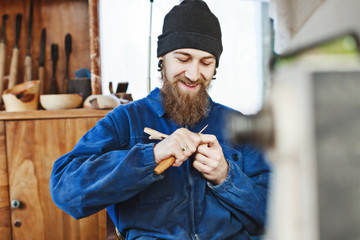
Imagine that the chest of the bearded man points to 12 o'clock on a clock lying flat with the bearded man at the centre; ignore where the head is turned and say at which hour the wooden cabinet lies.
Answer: The wooden cabinet is roughly at 4 o'clock from the bearded man.

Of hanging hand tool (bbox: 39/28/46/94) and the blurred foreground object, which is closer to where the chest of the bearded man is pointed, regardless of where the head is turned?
the blurred foreground object

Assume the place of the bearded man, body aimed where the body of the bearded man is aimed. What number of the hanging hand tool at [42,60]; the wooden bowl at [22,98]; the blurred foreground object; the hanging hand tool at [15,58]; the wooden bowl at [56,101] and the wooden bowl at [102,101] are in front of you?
1

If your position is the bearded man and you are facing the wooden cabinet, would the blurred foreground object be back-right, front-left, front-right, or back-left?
back-left

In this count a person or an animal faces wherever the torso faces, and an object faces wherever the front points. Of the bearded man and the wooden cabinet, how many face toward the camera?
2

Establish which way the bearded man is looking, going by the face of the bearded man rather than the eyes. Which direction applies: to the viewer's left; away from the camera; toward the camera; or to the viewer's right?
toward the camera

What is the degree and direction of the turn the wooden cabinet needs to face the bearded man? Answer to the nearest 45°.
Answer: approximately 45° to its left

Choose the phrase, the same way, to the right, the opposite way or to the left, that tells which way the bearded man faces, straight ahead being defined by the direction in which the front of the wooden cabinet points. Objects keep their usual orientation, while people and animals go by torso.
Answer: the same way

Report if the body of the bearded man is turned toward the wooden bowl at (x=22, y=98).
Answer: no

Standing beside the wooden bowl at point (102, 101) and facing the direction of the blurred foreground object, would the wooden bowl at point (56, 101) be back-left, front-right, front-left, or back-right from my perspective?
back-right

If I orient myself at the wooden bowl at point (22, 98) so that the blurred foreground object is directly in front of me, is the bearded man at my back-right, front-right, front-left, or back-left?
front-left

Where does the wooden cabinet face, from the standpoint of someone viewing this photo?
facing the viewer

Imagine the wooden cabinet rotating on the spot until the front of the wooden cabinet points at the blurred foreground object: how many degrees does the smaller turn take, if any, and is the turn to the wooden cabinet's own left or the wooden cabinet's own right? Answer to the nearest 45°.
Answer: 0° — it already faces it

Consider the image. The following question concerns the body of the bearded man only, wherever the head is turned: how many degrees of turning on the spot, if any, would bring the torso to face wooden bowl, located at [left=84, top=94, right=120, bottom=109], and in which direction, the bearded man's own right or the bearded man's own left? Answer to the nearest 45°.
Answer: approximately 135° to the bearded man's own right

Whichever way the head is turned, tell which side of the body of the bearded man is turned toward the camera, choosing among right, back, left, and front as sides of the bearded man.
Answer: front

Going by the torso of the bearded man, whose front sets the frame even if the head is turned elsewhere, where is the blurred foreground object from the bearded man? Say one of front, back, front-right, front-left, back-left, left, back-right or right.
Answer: front
